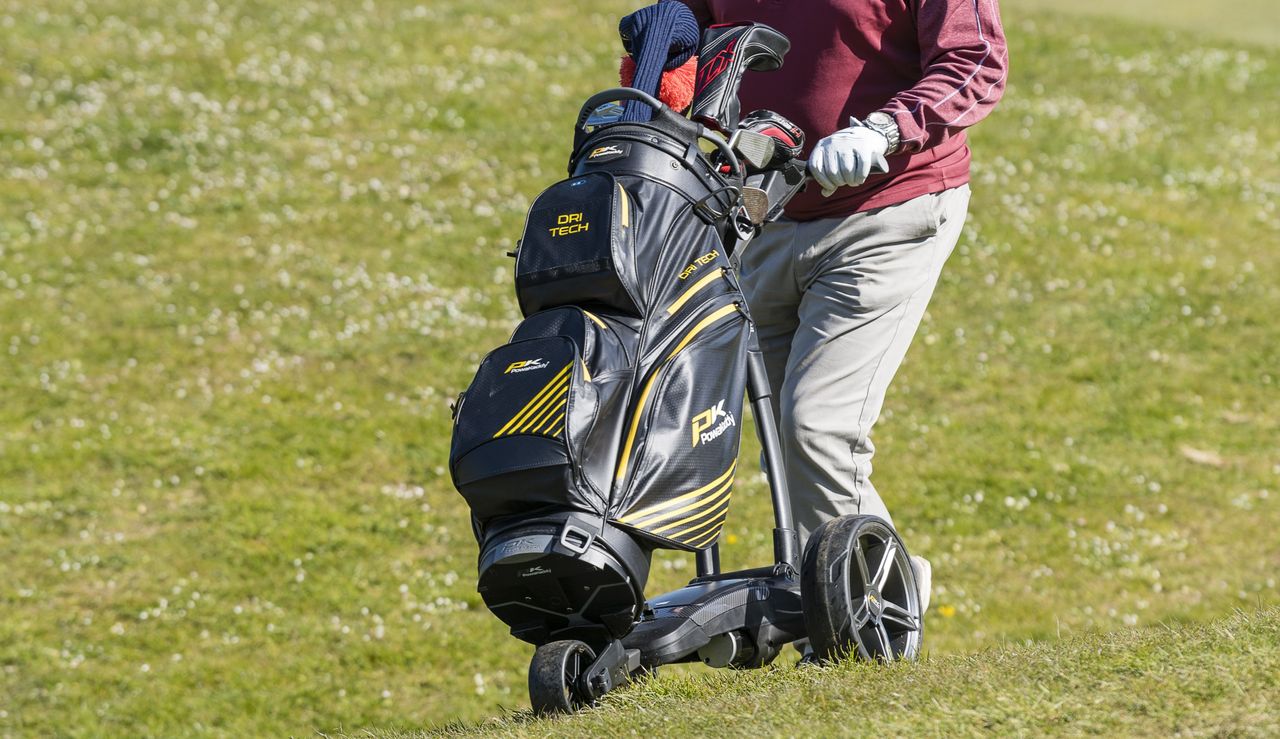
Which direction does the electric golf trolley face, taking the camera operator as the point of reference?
facing the viewer and to the left of the viewer
